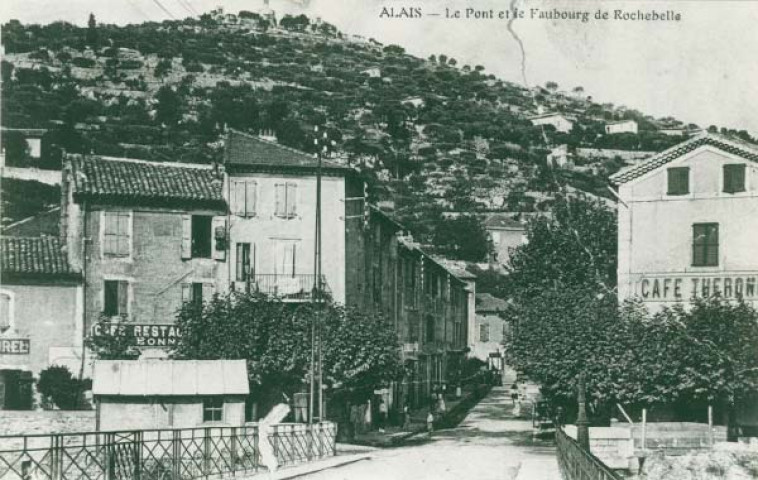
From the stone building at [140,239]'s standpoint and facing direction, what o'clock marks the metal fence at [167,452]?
The metal fence is roughly at 12 o'clock from the stone building.

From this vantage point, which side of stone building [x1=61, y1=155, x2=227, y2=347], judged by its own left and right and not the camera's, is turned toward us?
front

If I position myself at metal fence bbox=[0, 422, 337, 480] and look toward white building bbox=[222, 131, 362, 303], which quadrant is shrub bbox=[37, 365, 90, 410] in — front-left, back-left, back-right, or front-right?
front-left

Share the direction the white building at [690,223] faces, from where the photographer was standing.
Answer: facing the viewer

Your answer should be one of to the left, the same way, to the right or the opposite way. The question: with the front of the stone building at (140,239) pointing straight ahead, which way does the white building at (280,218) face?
the same way

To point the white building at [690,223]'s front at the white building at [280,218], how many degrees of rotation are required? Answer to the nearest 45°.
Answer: approximately 90° to its right

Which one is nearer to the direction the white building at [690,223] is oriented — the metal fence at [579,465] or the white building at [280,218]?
the metal fence

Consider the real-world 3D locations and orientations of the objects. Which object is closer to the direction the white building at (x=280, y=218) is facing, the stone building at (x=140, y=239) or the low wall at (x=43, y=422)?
the low wall
